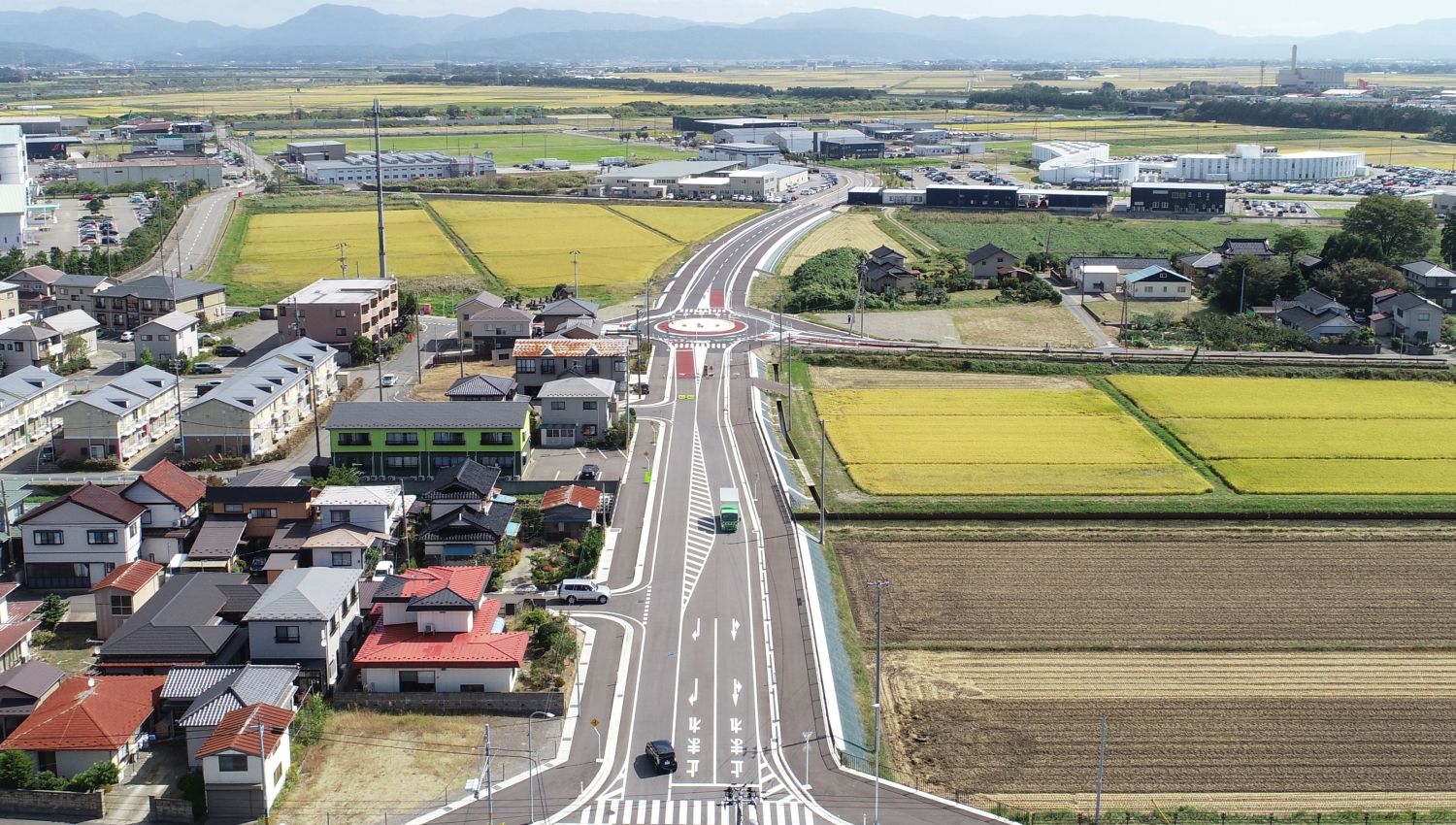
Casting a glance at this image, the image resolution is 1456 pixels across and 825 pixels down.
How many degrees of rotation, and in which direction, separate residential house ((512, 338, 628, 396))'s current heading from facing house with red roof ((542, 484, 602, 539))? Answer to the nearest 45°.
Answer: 0° — it already faces it

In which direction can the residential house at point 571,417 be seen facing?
toward the camera

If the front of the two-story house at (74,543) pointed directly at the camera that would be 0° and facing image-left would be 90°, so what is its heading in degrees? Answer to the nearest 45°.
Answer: approximately 0°

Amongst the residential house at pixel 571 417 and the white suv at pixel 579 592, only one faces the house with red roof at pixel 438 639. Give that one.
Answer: the residential house

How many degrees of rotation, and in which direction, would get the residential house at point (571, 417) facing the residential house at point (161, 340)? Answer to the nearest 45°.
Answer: approximately 135° to its right

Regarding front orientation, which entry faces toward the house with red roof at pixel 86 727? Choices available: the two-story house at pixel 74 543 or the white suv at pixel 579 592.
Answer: the two-story house

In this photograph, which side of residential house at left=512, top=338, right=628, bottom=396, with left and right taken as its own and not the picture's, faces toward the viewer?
front

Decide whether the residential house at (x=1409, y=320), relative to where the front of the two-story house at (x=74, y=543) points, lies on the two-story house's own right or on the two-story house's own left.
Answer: on the two-story house's own left

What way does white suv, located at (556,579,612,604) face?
to the viewer's right

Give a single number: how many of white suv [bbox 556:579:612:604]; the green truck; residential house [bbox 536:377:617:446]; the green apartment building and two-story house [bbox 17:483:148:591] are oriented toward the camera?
4

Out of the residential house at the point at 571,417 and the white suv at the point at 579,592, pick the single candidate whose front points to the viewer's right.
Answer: the white suv

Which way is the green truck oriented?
toward the camera

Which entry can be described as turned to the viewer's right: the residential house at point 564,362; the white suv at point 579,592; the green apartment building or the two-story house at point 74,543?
the white suv
